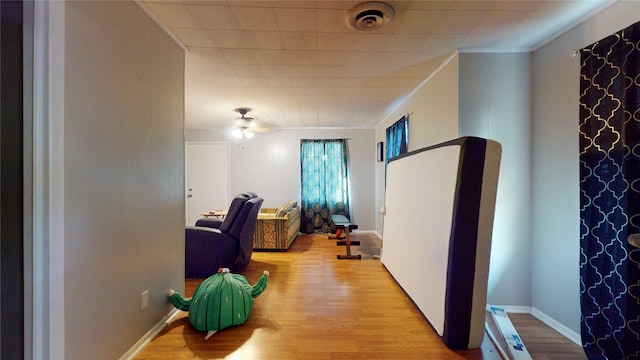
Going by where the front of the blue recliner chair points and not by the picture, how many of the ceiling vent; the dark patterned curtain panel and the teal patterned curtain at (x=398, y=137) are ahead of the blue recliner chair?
0

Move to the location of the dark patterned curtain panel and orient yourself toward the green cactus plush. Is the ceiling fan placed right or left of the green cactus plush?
right

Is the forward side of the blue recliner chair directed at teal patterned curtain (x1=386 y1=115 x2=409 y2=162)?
no

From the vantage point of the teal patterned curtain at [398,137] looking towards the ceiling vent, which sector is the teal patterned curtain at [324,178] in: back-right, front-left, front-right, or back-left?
back-right

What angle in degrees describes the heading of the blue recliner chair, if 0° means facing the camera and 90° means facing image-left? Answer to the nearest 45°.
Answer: approximately 90°

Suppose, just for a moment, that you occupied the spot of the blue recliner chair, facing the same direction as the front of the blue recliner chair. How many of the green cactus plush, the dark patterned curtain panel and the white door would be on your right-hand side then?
1

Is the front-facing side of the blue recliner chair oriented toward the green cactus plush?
no

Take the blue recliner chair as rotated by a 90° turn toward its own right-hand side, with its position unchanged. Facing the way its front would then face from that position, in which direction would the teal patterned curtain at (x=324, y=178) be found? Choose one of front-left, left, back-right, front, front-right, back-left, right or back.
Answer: front-right

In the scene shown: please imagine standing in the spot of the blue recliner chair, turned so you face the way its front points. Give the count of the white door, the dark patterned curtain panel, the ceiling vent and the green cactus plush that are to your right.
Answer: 1

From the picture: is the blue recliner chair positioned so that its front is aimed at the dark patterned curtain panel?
no

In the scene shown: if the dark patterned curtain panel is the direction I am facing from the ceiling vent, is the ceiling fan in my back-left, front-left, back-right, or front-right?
back-left

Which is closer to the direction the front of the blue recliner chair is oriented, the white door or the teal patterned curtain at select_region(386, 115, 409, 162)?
the white door

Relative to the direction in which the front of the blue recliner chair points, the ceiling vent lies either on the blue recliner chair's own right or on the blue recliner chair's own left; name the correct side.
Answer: on the blue recliner chair's own left

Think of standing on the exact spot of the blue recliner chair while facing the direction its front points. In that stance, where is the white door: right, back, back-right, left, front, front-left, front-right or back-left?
right
